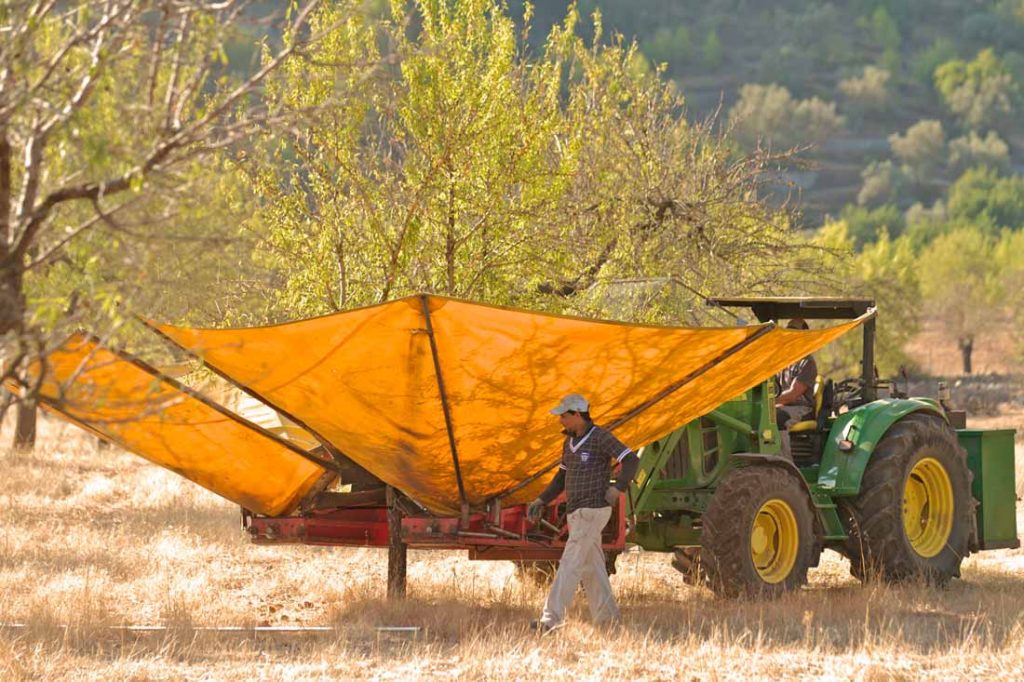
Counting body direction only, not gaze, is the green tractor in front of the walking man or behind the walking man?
behind

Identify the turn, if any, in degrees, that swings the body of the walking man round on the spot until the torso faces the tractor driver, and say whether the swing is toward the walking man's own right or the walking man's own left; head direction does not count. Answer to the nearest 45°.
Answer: approximately 180°

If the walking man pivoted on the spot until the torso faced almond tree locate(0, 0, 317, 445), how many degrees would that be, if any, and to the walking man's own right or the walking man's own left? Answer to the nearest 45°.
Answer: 0° — they already face it

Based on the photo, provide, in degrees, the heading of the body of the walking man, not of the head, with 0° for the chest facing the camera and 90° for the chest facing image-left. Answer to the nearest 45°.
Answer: approximately 45°

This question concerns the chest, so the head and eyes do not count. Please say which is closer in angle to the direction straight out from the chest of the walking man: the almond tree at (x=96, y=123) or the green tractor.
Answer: the almond tree
